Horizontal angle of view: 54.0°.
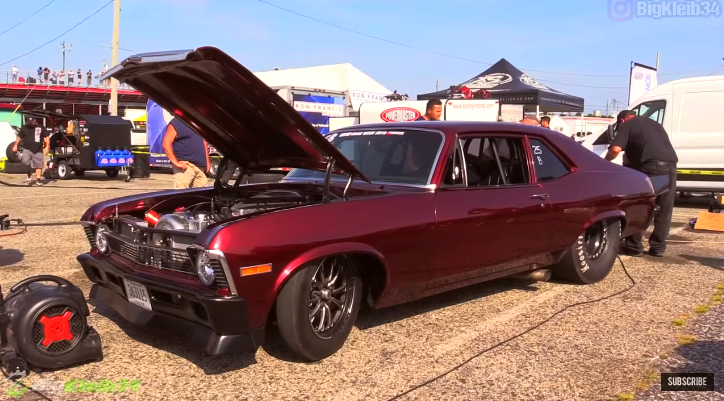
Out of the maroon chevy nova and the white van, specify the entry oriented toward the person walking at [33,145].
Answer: the white van

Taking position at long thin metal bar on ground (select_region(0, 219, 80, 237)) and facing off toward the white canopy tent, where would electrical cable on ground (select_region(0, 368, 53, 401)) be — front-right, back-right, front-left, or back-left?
back-right

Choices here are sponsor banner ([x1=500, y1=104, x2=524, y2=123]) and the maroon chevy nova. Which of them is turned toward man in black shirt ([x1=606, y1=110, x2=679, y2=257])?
the sponsor banner

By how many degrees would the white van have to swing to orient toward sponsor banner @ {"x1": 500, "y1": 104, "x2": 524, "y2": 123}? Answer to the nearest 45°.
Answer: approximately 45° to its right

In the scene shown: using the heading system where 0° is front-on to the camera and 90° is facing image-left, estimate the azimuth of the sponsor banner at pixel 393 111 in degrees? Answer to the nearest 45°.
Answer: approximately 0°

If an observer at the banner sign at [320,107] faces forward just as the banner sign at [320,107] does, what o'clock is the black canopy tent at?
The black canopy tent is roughly at 9 o'clock from the banner sign.

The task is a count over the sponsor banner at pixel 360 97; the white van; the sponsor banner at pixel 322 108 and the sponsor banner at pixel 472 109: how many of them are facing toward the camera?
3

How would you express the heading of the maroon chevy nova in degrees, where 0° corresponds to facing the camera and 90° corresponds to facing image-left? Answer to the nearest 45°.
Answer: approximately 45°

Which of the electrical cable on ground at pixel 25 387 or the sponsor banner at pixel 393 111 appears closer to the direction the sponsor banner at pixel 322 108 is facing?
the electrical cable on ground
